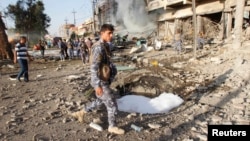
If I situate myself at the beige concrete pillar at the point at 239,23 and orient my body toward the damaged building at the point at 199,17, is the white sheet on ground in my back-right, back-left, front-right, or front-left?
back-left

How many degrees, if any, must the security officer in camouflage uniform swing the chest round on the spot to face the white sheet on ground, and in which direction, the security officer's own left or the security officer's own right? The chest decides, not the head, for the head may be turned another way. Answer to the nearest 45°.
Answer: approximately 45° to the security officer's own left

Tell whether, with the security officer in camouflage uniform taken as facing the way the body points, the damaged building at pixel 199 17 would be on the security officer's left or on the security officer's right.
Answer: on the security officer's left
